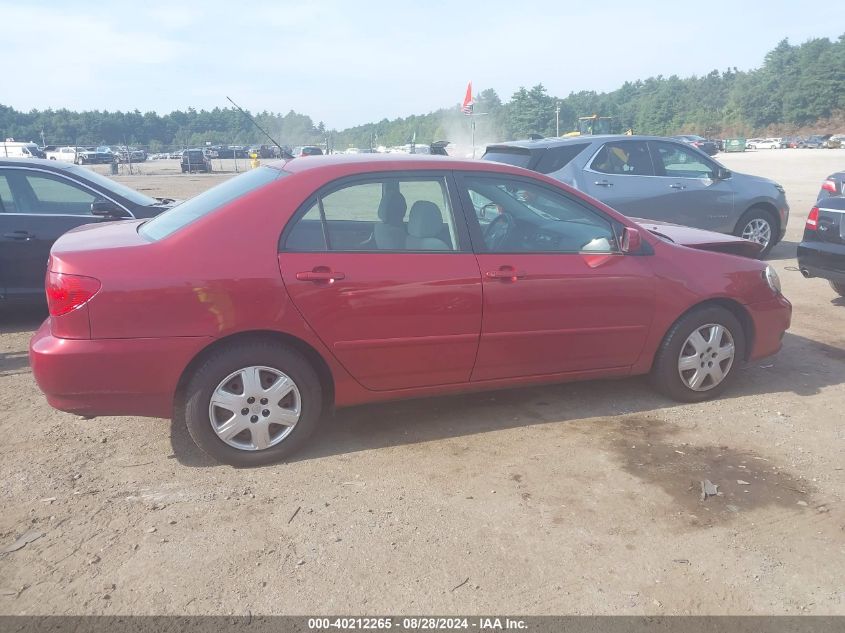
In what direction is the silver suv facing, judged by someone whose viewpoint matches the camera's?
facing away from the viewer and to the right of the viewer

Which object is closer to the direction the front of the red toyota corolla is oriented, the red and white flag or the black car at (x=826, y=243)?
the black car

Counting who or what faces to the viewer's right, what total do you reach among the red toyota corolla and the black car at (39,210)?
2

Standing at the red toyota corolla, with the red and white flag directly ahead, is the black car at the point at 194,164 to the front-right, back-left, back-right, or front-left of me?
front-left

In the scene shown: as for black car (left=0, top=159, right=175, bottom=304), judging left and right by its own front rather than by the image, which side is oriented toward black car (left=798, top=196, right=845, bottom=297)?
front

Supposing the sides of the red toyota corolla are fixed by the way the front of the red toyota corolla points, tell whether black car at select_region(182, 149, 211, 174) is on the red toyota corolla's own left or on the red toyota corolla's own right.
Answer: on the red toyota corolla's own left

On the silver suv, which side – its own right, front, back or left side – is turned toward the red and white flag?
left

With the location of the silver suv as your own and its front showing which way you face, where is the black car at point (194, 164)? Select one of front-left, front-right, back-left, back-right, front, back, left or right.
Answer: left

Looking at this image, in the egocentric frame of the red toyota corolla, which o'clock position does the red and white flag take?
The red and white flag is roughly at 9 o'clock from the red toyota corolla.

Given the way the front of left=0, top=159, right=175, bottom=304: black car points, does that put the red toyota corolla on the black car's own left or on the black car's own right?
on the black car's own right

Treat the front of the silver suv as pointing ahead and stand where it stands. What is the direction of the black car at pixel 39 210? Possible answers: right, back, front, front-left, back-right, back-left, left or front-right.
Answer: back

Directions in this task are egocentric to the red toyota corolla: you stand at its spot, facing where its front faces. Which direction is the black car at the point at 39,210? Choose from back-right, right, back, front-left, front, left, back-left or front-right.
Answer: back-left

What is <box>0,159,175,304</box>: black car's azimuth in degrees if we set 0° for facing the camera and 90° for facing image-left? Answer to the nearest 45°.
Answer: approximately 270°

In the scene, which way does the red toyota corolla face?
to the viewer's right

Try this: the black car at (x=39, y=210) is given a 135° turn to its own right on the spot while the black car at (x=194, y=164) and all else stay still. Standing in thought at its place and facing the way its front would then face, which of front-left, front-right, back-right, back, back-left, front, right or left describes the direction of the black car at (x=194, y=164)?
back-right

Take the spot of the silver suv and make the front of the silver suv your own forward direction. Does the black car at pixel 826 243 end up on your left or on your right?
on your right

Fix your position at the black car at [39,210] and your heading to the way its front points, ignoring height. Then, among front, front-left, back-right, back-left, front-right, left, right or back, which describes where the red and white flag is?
front-left
